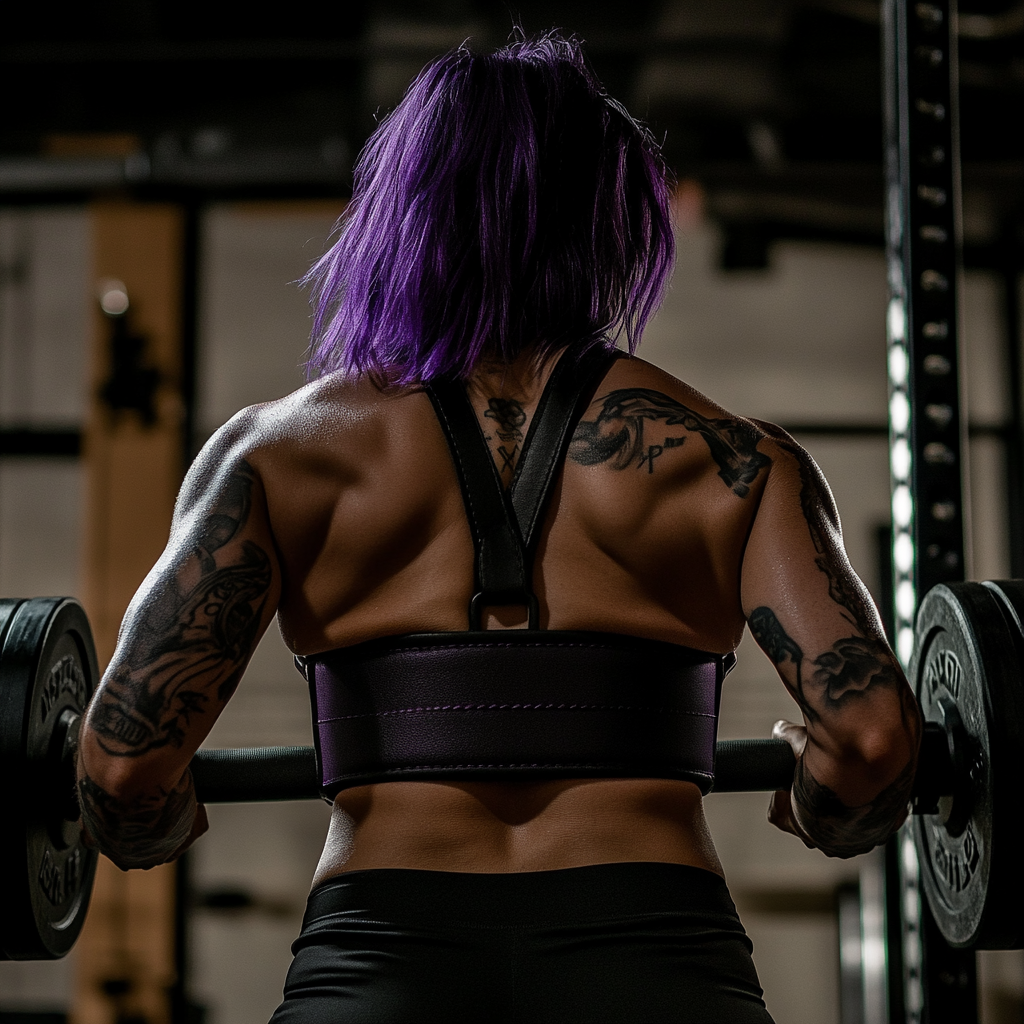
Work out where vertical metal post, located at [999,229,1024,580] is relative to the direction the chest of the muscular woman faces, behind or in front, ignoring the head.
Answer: in front

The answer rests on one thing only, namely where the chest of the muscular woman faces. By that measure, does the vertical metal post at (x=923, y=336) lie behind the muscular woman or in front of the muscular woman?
in front

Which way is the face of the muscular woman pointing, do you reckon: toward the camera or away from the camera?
away from the camera

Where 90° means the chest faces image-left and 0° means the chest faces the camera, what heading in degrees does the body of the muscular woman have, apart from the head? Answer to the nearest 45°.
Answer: approximately 180°
